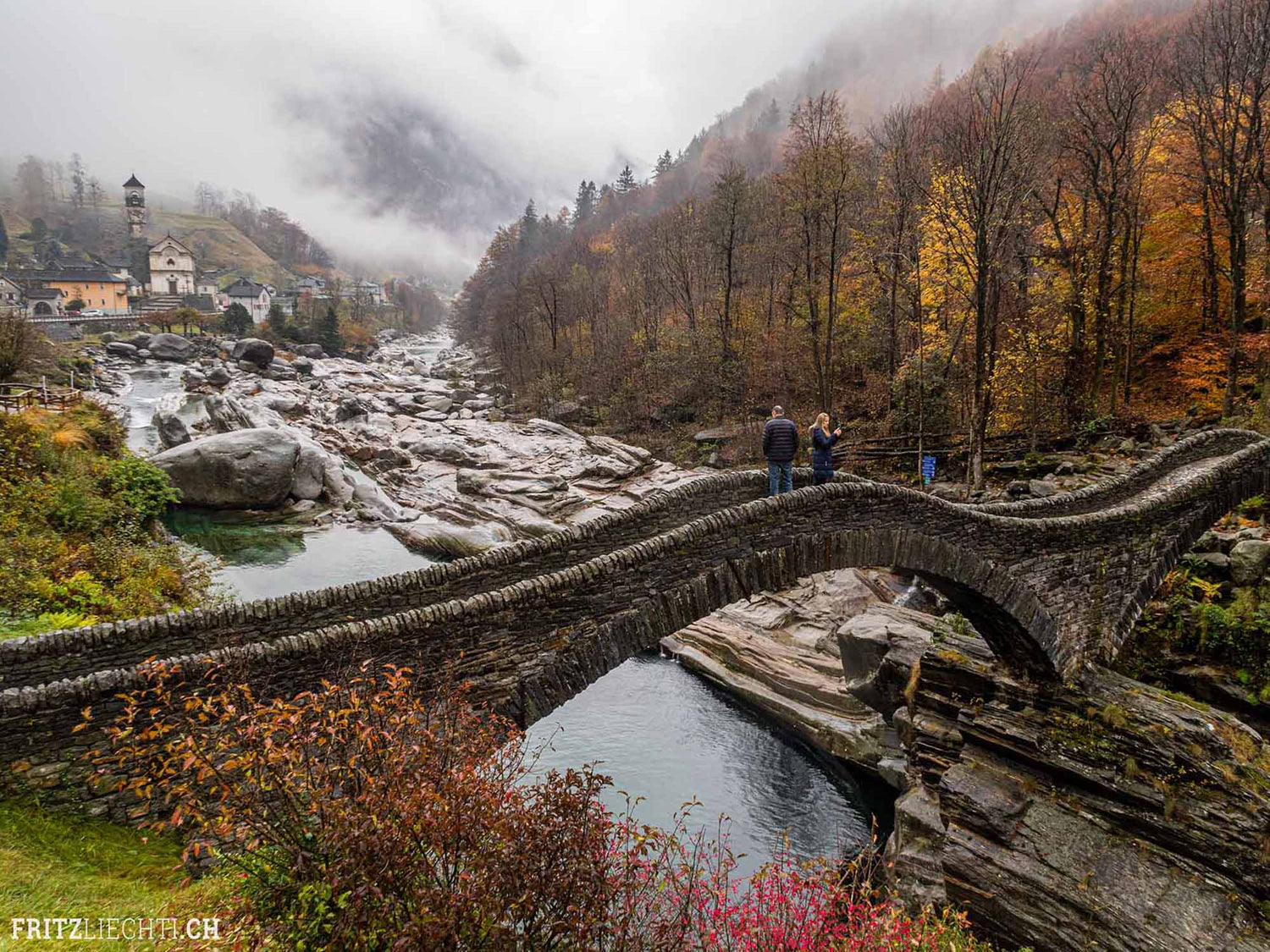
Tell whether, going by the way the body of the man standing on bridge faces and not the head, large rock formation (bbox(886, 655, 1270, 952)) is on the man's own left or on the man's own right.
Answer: on the man's own right

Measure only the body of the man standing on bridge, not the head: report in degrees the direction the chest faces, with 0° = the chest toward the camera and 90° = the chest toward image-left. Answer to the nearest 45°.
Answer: approximately 180°

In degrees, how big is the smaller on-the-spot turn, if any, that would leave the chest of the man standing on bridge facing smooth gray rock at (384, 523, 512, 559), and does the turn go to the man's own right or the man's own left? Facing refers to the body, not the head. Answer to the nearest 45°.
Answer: approximately 45° to the man's own left

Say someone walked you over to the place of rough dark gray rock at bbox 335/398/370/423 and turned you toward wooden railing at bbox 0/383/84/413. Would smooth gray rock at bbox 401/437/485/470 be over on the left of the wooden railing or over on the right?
left

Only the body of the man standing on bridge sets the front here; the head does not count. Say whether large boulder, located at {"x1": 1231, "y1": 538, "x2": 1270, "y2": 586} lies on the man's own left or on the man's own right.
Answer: on the man's own right

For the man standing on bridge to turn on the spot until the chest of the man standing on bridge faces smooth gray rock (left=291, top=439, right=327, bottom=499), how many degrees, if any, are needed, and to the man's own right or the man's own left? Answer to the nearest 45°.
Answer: approximately 45° to the man's own left

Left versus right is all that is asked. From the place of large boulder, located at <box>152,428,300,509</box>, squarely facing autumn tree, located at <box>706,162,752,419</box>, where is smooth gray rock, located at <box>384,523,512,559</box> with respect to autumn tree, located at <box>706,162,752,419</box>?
right

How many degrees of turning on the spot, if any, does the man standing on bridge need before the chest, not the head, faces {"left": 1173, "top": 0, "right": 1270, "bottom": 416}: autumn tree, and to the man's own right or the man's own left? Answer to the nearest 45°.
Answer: approximately 45° to the man's own right

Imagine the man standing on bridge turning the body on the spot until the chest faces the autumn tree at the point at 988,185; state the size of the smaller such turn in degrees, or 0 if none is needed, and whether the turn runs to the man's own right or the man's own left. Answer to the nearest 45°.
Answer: approximately 45° to the man's own right

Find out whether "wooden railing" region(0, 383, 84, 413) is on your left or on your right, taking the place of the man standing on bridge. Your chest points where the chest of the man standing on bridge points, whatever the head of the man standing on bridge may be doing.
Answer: on your left

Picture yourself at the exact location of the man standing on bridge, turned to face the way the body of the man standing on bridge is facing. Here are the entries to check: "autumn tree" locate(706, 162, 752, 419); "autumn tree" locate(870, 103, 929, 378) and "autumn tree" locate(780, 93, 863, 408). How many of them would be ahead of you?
3

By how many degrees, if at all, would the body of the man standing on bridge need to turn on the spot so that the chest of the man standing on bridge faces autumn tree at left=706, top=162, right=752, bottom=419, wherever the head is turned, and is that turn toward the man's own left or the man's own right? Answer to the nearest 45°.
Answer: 0° — they already face it
